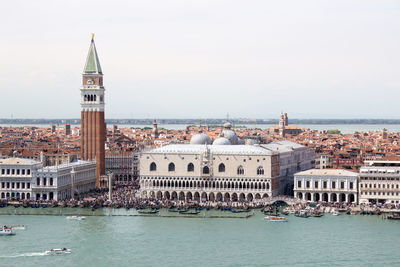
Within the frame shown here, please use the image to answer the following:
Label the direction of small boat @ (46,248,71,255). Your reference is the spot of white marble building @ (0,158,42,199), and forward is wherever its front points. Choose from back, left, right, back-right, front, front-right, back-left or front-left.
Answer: front

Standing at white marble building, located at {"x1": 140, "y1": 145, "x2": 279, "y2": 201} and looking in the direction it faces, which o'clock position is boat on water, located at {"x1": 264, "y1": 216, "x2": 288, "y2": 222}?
The boat on water is roughly at 11 o'clock from the white marble building.

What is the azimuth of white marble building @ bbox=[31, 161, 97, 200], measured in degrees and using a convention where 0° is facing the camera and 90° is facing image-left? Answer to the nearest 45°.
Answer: approximately 315°

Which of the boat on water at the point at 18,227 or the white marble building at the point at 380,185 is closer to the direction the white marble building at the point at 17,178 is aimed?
the boat on water

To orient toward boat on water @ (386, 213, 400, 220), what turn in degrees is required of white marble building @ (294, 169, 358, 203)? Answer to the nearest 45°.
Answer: approximately 45° to its left

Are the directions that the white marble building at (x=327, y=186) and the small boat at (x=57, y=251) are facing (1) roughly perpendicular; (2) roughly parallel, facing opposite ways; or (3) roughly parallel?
roughly perpendicular

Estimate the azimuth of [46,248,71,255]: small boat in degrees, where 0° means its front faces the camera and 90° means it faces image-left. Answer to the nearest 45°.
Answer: approximately 270°

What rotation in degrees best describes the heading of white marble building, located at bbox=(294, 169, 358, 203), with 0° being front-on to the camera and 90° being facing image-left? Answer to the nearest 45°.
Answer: approximately 0°

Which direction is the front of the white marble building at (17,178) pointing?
toward the camera

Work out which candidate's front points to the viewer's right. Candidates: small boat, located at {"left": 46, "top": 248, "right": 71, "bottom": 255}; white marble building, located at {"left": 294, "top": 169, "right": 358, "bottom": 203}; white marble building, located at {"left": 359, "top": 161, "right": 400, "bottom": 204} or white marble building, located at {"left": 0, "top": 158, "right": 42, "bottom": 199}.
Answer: the small boat

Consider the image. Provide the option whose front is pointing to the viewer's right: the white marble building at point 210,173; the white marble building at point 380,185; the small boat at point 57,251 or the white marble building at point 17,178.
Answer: the small boat
